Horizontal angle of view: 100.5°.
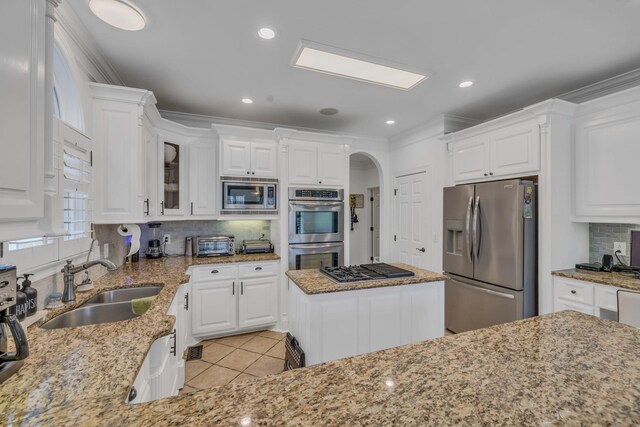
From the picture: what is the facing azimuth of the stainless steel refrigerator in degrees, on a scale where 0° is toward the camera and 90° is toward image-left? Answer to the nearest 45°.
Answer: approximately 45°

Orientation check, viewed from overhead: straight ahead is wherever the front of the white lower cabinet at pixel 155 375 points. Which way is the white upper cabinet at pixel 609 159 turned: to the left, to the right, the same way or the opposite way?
the opposite way

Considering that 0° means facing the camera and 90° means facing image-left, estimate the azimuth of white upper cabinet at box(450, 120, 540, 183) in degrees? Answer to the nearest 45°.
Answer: approximately 45°

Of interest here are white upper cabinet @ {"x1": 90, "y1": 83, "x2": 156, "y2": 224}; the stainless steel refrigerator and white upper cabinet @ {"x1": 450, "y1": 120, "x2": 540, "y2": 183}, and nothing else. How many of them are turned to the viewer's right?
1

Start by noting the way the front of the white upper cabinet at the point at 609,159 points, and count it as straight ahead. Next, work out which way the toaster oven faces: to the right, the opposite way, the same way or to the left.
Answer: to the left

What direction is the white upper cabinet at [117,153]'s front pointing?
to the viewer's right

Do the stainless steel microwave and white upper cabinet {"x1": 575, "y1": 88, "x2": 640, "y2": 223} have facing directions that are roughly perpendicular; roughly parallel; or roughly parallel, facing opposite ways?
roughly perpendicular

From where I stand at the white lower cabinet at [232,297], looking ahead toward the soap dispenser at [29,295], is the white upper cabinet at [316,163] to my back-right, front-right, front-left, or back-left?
back-left

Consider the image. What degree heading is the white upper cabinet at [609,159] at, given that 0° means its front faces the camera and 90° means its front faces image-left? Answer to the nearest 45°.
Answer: approximately 45°

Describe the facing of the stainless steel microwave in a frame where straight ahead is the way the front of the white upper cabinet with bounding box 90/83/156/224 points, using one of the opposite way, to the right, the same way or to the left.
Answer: to the right

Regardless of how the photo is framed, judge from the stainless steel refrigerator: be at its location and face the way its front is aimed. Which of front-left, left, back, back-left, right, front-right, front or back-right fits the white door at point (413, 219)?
right

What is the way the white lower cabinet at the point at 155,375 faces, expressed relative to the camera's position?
facing the viewer and to the right of the viewer
